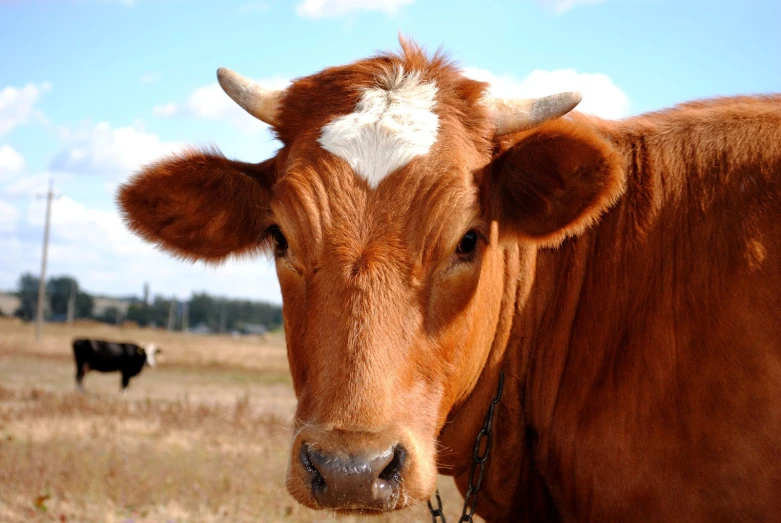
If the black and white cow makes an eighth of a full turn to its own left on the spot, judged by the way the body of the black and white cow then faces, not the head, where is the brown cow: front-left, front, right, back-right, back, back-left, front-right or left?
back-right

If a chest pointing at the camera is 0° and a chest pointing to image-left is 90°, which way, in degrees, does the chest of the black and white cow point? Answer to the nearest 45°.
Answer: approximately 270°
